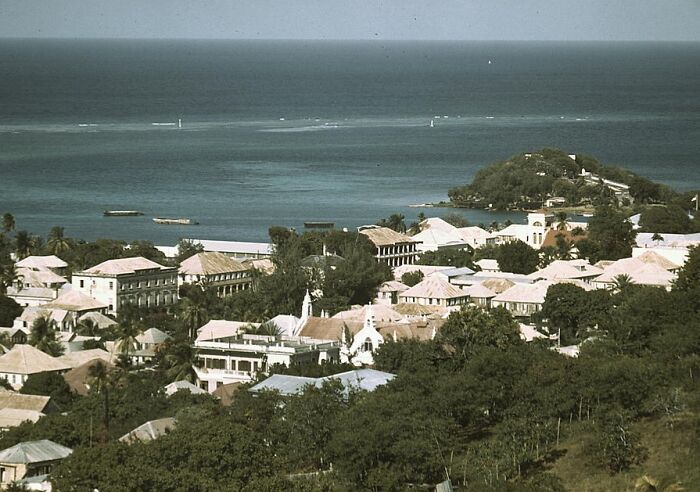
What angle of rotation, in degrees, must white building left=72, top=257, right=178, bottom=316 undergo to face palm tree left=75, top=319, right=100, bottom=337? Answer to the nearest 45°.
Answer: approximately 45° to its right

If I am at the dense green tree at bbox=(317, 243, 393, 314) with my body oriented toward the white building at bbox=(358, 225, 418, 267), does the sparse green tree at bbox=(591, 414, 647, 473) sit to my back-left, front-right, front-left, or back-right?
back-right

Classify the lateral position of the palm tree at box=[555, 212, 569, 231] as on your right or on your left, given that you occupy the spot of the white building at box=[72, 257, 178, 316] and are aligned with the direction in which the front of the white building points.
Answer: on your left

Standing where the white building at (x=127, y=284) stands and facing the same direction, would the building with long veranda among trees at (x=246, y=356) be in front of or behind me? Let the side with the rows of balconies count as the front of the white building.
in front

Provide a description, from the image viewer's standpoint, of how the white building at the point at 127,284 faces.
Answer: facing the viewer and to the right of the viewer

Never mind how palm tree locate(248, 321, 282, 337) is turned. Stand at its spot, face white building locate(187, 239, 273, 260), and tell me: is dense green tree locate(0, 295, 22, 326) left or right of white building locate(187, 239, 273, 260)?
left

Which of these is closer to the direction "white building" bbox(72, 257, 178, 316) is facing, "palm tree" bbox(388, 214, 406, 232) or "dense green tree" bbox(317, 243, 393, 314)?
the dense green tree

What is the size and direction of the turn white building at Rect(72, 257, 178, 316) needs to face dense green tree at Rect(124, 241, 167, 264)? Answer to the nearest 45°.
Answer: approximately 135° to its left
